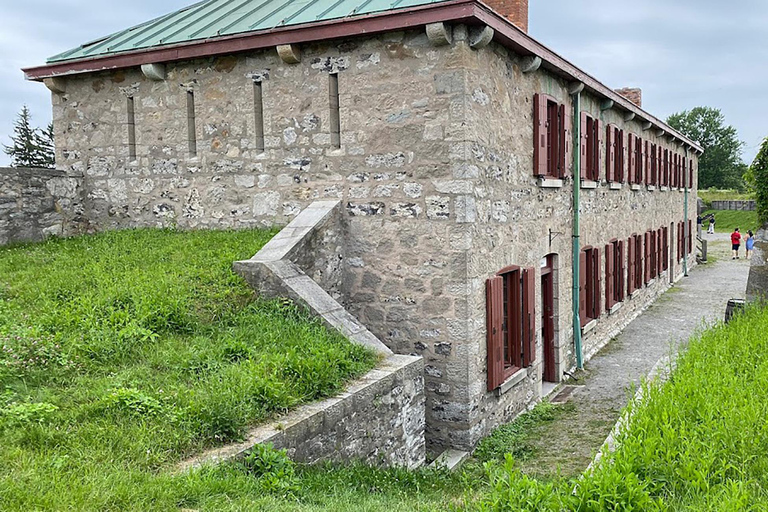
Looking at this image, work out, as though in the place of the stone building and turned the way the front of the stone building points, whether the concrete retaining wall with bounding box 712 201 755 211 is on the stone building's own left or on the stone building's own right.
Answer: on the stone building's own left

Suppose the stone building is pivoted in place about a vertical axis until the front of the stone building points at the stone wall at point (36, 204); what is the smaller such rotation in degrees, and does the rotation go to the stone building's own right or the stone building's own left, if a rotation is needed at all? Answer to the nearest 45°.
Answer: approximately 135° to the stone building's own right

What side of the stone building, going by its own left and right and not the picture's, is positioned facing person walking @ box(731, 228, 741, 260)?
left

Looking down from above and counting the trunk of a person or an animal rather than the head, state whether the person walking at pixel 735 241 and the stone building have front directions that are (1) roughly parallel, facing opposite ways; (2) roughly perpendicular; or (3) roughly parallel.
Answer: roughly perpendicular

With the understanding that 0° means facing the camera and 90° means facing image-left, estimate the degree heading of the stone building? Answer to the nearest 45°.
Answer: approximately 315°
